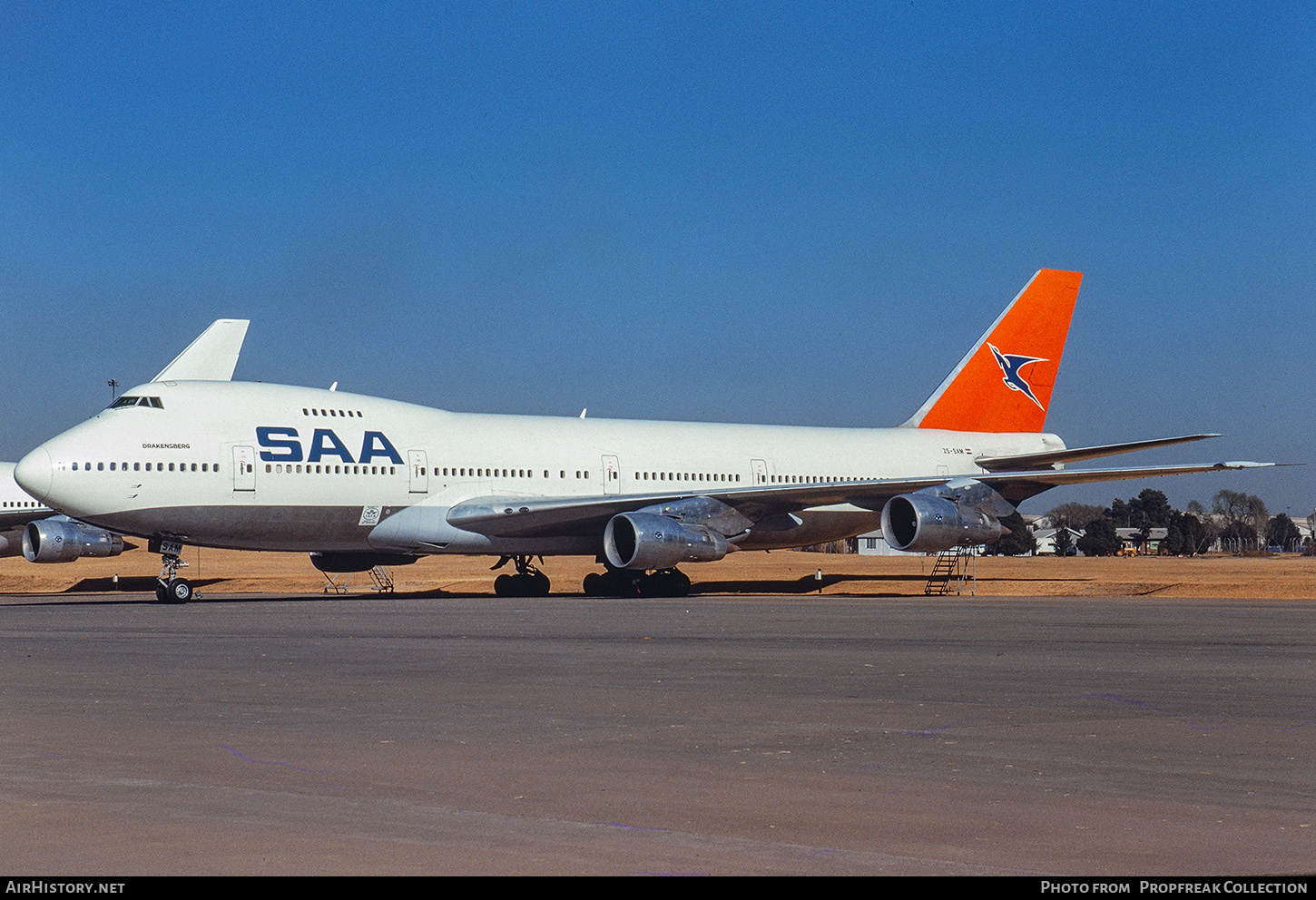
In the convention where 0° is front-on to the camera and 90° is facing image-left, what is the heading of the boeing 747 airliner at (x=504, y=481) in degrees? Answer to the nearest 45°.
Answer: approximately 45°

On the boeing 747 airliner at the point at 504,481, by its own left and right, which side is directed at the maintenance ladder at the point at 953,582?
back
